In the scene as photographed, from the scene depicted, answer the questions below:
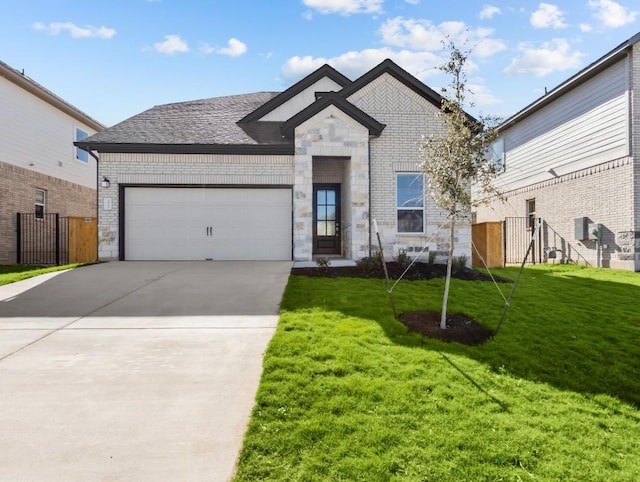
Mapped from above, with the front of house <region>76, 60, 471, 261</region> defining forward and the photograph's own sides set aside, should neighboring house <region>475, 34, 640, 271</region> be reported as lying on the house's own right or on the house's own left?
on the house's own left

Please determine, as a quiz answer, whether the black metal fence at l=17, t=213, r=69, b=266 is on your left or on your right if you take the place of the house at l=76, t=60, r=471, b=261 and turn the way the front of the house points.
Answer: on your right

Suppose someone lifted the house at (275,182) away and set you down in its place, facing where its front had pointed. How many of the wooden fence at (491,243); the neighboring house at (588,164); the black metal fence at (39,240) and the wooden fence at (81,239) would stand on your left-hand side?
2

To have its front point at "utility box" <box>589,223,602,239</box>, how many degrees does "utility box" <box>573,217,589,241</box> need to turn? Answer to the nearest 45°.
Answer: approximately 90° to its left

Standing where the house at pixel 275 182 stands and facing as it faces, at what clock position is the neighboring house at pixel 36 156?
The neighboring house is roughly at 4 o'clock from the house.

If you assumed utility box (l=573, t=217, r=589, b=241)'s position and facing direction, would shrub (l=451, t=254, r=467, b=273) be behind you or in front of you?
in front

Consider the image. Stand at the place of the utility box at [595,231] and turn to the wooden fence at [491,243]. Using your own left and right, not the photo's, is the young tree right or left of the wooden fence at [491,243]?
left

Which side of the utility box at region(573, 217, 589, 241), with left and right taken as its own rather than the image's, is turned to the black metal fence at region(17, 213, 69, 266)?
front

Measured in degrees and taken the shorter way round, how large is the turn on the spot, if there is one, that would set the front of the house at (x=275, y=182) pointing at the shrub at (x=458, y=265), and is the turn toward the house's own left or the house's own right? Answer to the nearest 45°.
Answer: approximately 45° to the house's own left

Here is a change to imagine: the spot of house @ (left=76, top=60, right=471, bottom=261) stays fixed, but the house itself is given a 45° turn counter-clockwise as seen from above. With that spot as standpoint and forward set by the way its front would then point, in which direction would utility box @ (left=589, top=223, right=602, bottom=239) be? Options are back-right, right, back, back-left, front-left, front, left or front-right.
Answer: front-left

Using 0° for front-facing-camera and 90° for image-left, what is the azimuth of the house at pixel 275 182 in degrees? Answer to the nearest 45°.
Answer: approximately 0°

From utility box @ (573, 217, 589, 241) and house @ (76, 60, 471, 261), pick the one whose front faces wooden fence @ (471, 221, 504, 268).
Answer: the utility box

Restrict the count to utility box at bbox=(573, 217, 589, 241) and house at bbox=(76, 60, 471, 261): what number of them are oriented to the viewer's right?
0

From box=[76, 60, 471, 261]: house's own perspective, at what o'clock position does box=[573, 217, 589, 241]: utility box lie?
The utility box is roughly at 9 o'clock from the house.

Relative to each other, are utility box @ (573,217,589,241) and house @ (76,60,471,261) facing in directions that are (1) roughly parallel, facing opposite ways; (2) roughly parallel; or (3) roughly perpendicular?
roughly perpendicular

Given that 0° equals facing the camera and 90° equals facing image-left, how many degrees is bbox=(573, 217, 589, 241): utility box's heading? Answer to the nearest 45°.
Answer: approximately 45°

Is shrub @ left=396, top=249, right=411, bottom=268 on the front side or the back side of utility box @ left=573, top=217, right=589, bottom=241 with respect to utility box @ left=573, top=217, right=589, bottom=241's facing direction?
on the front side
